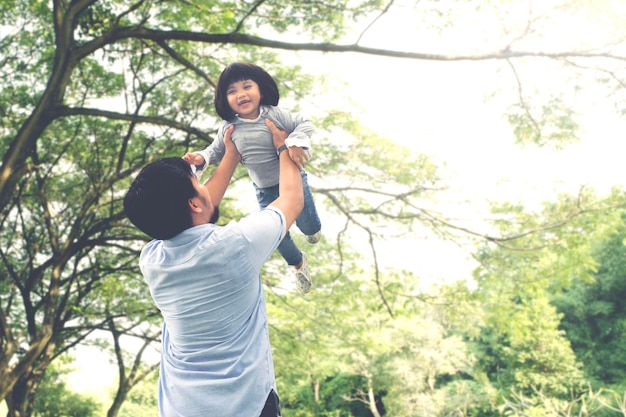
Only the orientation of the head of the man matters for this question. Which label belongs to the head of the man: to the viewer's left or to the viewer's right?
to the viewer's right

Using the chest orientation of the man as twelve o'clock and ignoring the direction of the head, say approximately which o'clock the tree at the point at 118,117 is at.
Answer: The tree is roughly at 10 o'clock from the man.

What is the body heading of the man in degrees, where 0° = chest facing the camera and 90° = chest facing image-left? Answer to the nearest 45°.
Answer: approximately 225°

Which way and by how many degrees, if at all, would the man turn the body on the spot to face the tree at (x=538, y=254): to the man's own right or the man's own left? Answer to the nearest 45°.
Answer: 0° — they already face it
